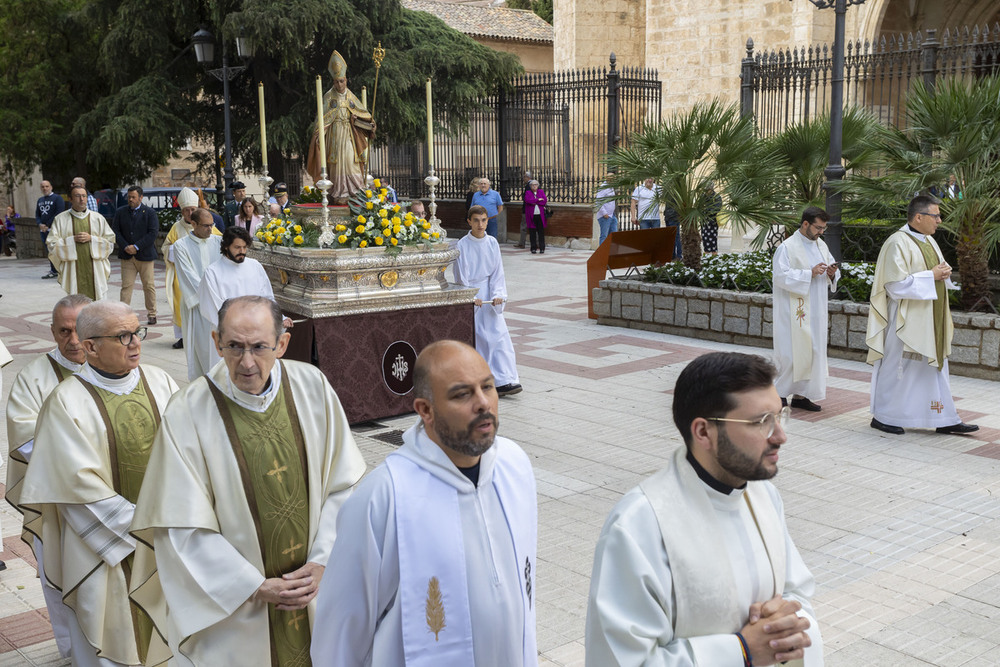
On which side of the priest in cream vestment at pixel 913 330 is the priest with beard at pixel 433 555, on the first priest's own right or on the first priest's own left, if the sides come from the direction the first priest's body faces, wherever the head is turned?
on the first priest's own right

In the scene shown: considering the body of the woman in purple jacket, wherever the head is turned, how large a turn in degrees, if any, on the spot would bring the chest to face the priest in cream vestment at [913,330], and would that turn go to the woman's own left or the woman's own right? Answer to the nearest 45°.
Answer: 0° — they already face them

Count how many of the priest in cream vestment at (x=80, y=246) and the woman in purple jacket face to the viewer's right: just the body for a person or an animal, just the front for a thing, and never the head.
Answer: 0

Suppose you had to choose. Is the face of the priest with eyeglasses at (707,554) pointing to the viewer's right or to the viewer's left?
to the viewer's right

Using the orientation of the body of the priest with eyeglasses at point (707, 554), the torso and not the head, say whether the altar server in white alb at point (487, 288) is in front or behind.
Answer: behind

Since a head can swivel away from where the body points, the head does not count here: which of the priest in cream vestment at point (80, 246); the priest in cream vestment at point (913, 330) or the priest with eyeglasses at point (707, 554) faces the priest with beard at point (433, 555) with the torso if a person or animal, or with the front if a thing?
the priest in cream vestment at point (80, 246)

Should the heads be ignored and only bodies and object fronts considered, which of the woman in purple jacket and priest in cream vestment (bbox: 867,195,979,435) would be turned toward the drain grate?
the woman in purple jacket

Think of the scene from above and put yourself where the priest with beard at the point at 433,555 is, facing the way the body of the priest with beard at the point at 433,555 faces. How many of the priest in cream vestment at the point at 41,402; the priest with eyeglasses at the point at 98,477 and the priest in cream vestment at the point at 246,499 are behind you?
3

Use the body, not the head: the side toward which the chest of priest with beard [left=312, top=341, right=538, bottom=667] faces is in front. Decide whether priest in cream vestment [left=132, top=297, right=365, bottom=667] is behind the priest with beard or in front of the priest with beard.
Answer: behind
